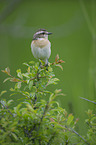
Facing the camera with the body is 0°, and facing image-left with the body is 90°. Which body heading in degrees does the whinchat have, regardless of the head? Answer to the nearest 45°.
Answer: approximately 0°
